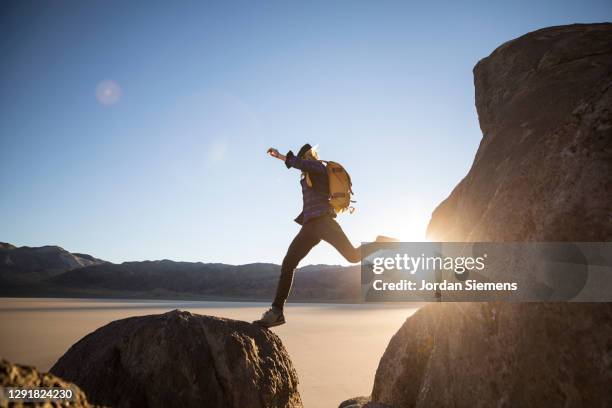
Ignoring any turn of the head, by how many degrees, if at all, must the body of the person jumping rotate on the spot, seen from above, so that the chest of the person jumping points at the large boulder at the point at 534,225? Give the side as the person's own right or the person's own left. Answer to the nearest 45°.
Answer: approximately 135° to the person's own left

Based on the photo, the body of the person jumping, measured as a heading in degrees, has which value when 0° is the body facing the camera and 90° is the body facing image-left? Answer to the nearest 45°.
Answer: approximately 90°

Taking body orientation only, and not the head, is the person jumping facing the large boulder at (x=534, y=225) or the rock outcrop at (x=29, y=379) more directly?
the rock outcrop

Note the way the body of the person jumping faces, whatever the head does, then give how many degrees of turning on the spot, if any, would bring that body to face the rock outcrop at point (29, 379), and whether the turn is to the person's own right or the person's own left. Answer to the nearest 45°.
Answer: approximately 90° to the person's own left
